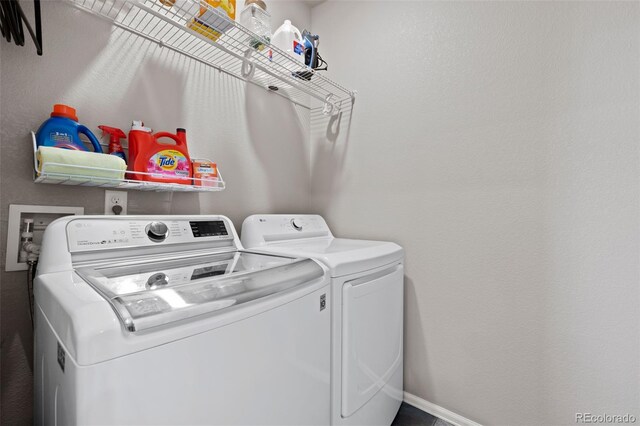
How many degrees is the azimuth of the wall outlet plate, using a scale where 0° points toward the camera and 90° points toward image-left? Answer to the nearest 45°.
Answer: approximately 0°

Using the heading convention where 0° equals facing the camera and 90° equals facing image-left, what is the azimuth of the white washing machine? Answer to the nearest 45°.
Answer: approximately 315°

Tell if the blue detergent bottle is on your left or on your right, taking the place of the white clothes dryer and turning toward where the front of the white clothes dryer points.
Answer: on your right
